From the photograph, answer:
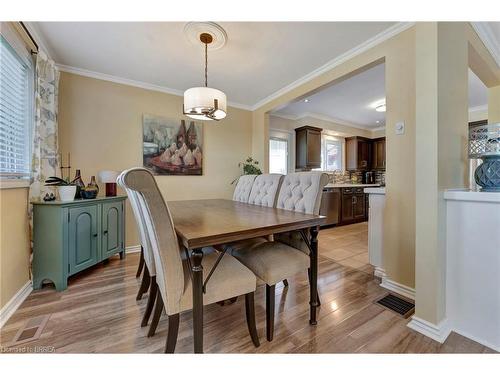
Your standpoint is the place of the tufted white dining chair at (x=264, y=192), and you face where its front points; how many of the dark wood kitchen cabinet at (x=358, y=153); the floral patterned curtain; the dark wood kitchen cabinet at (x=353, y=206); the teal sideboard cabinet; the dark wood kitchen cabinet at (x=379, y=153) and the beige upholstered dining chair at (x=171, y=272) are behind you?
3

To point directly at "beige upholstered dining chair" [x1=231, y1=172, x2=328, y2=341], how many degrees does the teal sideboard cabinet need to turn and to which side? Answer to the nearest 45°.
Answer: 0° — it already faces it

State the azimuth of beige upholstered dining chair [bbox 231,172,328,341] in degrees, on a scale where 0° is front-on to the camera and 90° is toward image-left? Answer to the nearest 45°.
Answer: approximately 45°

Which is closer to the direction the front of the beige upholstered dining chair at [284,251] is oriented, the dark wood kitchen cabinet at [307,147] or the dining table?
the dining table

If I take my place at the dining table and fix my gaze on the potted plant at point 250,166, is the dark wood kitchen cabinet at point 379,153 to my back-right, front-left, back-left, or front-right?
front-right

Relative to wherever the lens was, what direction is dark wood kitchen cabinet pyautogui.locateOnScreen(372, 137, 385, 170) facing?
facing the viewer and to the left of the viewer

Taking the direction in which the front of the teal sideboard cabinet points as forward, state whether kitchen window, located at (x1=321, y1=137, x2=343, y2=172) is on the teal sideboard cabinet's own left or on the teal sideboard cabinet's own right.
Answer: on the teal sideboard cabinet's own left

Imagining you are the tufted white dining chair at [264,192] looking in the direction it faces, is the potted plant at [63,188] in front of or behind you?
in front

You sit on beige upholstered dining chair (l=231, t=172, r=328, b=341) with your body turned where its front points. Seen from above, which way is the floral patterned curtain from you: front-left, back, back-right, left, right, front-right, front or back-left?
front-right

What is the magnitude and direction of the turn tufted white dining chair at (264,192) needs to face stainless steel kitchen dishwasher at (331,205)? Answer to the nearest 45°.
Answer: approximately 180°

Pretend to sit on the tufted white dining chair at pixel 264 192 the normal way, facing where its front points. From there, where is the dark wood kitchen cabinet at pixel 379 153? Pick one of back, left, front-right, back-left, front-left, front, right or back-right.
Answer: back
